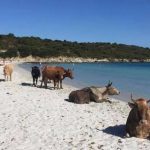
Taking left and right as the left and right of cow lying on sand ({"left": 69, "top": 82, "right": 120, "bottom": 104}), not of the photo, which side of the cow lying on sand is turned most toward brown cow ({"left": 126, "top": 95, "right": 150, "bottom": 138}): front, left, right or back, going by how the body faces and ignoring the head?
right

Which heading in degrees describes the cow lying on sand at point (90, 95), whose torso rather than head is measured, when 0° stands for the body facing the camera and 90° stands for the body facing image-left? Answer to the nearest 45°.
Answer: approximately 270°
